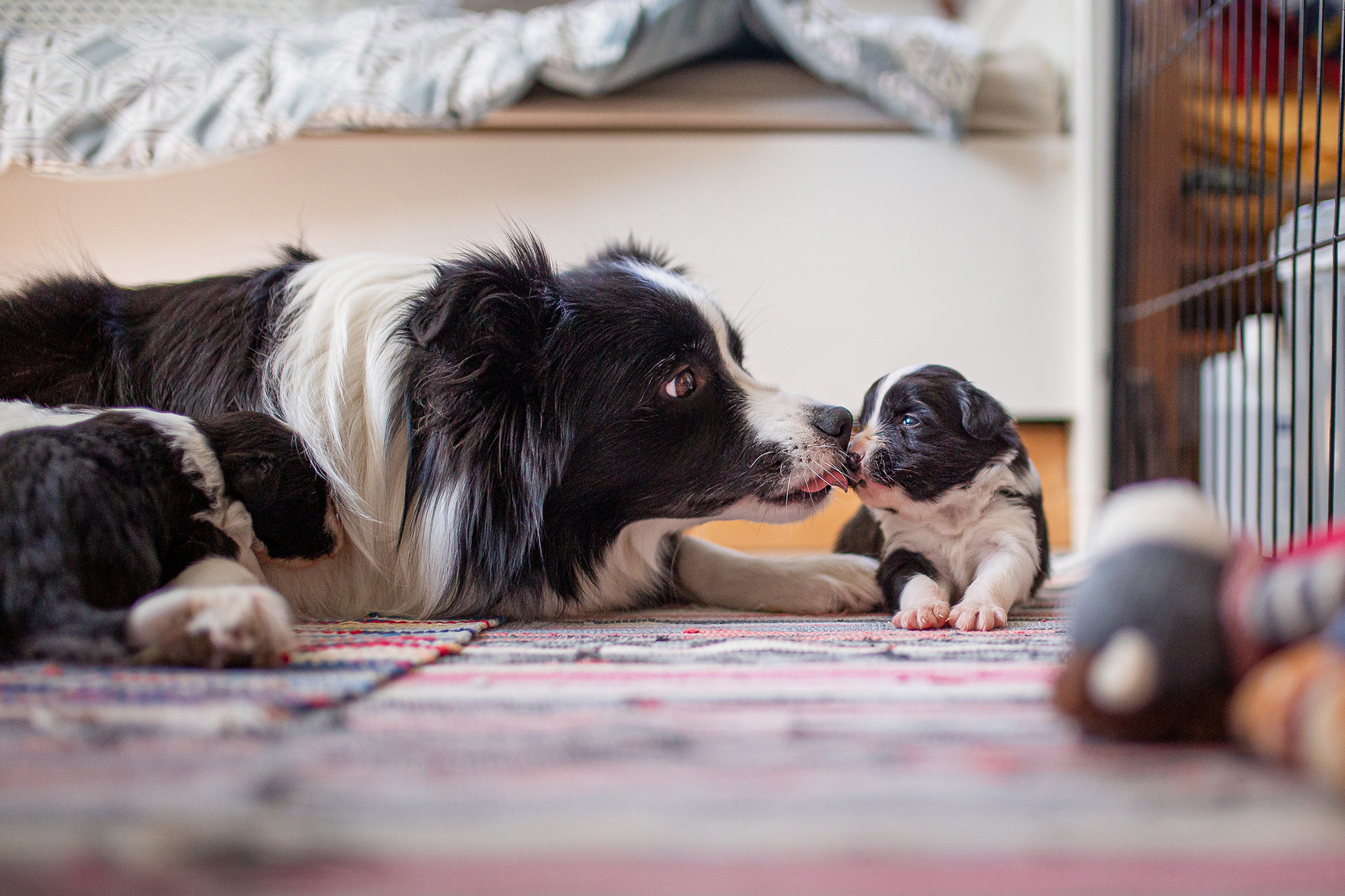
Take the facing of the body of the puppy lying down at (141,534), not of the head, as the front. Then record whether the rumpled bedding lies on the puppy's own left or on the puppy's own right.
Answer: on the puppy's own left

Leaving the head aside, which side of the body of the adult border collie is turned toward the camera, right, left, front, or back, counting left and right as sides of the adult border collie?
right

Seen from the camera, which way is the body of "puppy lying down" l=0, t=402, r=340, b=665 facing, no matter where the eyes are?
to the viewer's right

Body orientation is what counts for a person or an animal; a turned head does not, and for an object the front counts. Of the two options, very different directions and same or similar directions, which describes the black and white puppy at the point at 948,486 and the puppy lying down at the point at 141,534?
very different directions

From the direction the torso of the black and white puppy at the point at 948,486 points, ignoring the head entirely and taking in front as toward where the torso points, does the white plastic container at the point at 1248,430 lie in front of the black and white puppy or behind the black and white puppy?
behind
